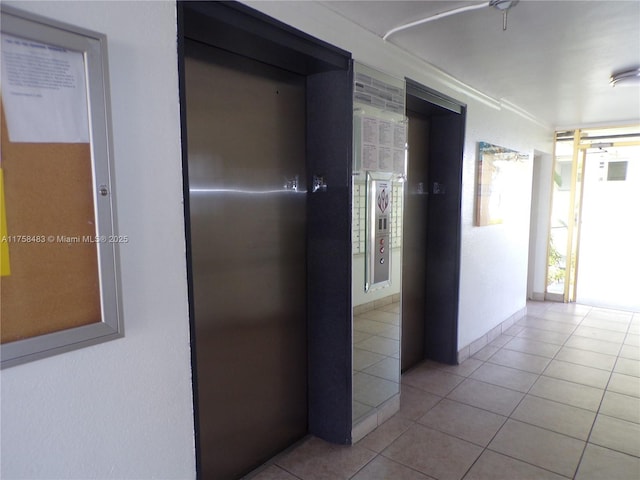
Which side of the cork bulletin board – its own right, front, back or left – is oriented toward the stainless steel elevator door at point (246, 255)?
left

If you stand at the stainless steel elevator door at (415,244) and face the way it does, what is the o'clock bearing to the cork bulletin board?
The cork bulletin board is roughly at 2 o'clock from the stainless steel elevator door.

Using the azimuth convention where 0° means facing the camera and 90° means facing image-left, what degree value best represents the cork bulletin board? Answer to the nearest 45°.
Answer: approximately 315°

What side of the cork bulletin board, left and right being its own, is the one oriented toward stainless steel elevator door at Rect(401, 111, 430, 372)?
left

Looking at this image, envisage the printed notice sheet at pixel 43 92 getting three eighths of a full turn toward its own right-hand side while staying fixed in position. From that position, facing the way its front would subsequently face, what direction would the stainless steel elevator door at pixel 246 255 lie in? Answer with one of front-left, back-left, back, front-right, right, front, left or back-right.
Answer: back-right

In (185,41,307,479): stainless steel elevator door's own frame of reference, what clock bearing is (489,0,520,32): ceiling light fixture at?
The ceiling light fixture is roughly at 11 o'clock from the stainless steel elevator door.

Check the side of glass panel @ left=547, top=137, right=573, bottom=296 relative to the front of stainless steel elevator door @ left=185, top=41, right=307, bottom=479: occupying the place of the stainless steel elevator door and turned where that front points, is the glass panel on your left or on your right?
on your left

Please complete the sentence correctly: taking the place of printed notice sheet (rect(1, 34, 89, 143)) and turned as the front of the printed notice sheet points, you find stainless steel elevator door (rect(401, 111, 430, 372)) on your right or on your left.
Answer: on your left

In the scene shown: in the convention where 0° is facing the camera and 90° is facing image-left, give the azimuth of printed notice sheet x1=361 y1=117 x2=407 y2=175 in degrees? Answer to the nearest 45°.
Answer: approximately 315°

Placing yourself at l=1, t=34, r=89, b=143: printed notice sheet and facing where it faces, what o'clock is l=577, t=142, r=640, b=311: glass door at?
The glass door is roughly at 10 o'clock from the printed notice sheet.

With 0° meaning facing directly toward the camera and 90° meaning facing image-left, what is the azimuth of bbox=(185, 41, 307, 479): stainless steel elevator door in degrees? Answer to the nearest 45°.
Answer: approximately 315°
